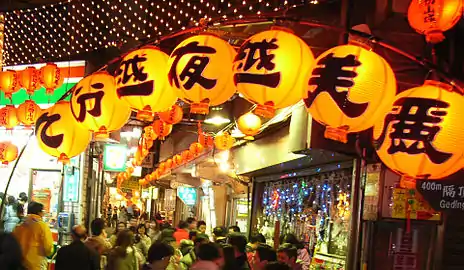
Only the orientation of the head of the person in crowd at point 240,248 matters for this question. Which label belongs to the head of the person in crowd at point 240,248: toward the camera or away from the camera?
away from the camera

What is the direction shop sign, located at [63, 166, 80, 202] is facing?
toward the camera

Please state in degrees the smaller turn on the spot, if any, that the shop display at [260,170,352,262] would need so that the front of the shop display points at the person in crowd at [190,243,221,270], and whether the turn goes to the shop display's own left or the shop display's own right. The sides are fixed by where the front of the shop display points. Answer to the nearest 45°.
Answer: approximately 45° to the shop display's own left

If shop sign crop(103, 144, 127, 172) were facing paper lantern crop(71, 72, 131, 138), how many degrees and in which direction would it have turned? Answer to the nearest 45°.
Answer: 0° — it already faces it

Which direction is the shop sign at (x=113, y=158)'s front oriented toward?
toward the camera

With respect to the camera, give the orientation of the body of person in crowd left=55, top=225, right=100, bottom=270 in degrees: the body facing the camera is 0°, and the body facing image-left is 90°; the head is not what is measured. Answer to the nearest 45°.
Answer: approximately 180°

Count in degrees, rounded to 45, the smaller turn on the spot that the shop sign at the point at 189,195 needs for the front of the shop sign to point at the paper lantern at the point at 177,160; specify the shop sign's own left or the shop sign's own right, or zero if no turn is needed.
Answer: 0° — it already faces it
